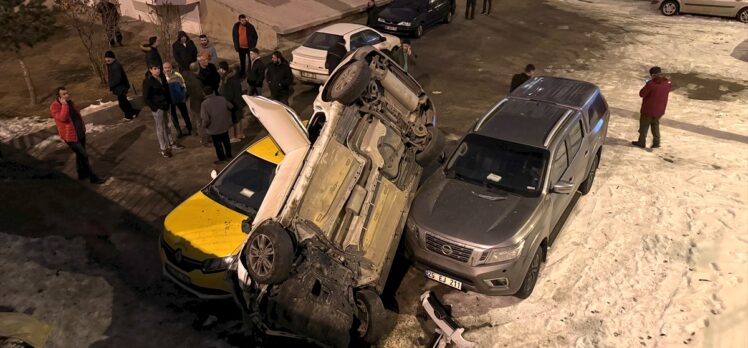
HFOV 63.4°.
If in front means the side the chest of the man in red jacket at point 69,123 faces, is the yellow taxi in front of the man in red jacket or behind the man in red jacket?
in front

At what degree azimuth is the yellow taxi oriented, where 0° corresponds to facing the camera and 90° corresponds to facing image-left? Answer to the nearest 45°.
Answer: approximately 45°

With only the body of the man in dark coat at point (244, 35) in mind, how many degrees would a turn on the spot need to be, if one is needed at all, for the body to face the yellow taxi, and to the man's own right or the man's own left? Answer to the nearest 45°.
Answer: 0° — they already face it

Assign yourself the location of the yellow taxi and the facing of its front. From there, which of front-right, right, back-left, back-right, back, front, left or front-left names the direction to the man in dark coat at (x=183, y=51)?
back-right

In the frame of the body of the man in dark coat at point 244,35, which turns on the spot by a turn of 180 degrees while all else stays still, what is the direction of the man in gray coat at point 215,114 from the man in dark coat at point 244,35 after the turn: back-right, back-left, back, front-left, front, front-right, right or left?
back

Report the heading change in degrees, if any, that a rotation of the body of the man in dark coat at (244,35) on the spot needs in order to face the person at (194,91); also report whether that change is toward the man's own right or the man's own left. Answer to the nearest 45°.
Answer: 0° — they already face them

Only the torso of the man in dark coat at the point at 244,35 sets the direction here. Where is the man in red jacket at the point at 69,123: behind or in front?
in front

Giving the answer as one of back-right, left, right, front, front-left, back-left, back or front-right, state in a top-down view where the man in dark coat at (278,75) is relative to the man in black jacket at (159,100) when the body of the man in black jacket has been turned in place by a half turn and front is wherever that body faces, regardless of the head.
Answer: back-right

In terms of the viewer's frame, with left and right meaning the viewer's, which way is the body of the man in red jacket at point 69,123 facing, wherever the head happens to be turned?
facing the viewer and to the right of the viewer

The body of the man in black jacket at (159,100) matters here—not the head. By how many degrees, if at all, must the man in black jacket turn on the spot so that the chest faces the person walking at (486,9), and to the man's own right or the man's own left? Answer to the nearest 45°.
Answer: approximately 90° to the man's own left

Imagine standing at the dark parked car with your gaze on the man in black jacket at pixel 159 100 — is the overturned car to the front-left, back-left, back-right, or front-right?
front-left

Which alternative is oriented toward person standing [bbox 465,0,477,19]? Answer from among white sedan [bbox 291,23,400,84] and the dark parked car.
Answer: the white sedan

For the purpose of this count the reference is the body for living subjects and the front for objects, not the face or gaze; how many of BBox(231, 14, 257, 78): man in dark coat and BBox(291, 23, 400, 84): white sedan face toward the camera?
1
